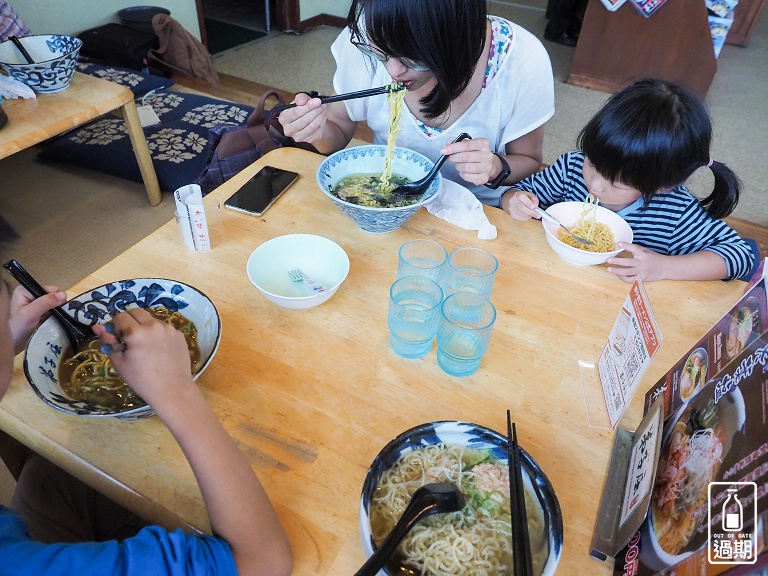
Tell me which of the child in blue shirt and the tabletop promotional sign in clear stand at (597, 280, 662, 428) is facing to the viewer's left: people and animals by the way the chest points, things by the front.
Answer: the tabletop promotional sign in clear stand

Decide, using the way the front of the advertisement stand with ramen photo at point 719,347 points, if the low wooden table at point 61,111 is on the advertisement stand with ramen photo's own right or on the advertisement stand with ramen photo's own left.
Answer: on the advertisement stand with ramen photo's own right

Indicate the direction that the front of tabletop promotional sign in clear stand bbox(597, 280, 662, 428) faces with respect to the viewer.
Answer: facing to the left of the viewer

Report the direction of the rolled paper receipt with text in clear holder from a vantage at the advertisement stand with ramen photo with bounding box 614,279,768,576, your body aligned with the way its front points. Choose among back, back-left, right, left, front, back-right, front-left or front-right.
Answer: front-right

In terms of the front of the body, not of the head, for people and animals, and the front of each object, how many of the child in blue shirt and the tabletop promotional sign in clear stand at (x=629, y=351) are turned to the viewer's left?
1

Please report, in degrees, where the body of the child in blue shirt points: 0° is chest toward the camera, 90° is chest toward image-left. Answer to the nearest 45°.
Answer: approximately 225°
